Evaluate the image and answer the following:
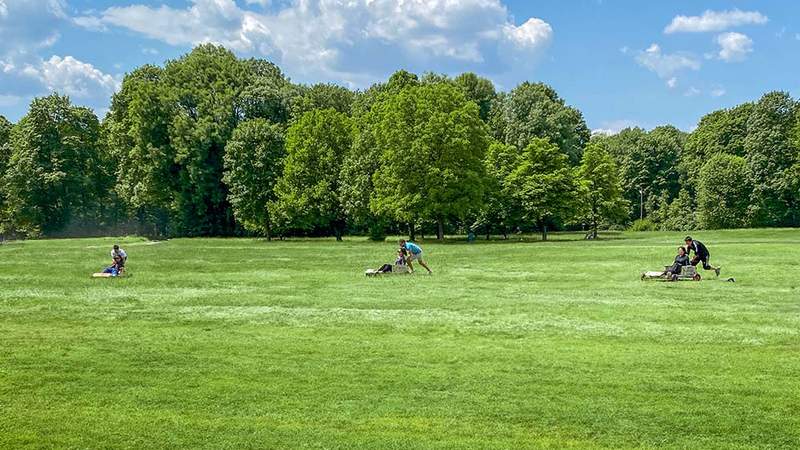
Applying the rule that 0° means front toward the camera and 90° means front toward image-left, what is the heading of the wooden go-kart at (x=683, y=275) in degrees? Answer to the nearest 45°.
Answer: approximately 90°

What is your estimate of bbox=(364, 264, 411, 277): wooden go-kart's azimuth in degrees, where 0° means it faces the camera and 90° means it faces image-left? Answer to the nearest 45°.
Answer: approximately 90°

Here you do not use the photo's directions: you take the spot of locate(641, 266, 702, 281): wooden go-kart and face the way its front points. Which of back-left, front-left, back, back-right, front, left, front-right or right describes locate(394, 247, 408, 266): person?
front

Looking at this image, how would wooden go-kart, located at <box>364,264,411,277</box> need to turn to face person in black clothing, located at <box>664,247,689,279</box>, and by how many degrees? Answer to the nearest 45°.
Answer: approximately 180°

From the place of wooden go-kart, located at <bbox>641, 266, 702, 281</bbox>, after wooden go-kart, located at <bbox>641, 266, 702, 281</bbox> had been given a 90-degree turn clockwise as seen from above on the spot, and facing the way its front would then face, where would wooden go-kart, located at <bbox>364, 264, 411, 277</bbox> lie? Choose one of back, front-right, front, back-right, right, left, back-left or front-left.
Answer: left

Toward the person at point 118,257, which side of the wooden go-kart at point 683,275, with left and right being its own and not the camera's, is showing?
front

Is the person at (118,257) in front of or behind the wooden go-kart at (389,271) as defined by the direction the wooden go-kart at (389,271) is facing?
in front
